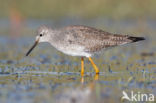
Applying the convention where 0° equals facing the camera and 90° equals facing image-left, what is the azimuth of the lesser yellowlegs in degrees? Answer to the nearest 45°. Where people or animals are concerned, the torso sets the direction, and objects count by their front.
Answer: approximately 90°
